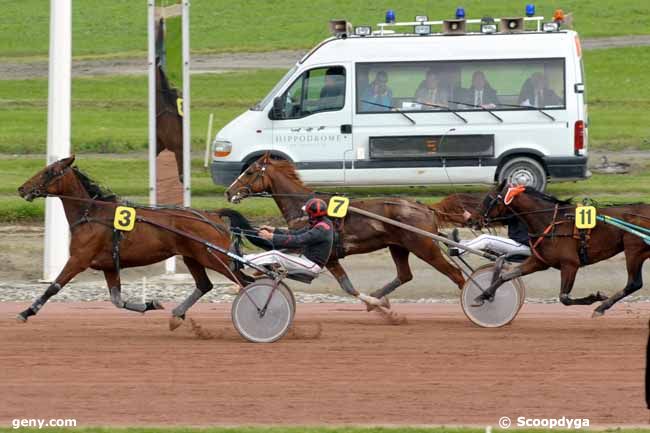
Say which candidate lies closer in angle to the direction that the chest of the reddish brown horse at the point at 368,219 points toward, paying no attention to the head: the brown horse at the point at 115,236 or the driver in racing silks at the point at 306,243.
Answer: the brown horse

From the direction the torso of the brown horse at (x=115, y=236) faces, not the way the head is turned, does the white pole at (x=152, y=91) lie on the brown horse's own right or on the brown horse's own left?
on the brown horse's own right

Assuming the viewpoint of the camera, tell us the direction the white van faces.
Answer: facing to the left of the viewer

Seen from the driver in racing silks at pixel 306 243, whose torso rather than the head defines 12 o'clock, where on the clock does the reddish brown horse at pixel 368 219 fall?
The reddish brown horse is roughly at 4 o'clock from the driver in racing silks.

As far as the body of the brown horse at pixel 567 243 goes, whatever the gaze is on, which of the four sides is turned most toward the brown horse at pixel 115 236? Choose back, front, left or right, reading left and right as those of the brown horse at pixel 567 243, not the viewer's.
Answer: front

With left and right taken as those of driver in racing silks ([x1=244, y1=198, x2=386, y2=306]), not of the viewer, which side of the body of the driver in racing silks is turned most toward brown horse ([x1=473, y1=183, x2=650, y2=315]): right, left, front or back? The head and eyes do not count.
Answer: back

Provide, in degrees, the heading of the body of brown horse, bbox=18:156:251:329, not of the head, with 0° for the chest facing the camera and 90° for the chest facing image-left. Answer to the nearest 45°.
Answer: approximately 90°

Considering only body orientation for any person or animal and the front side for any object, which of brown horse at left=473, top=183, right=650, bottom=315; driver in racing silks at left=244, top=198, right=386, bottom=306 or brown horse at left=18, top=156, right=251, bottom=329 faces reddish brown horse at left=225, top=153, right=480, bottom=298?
brown horse at left=473, top=183, right=650, bottom=315

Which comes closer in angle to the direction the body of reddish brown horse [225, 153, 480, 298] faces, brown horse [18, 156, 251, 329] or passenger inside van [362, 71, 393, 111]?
the brown horse

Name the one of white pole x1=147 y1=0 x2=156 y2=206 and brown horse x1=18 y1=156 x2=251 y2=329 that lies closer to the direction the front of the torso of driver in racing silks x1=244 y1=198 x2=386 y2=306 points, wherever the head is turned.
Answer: the brown horse

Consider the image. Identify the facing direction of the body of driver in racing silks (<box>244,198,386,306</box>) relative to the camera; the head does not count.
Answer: to the viewer's left
